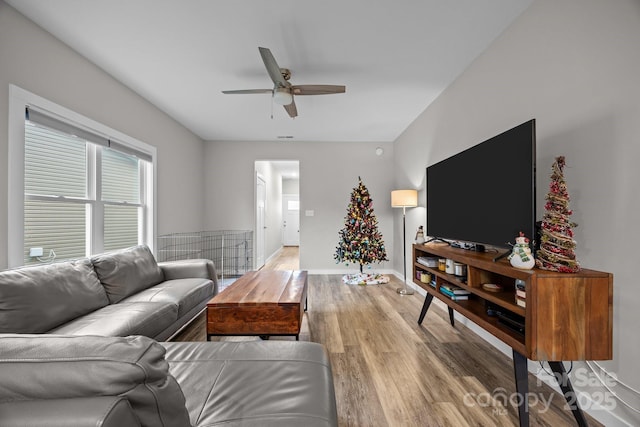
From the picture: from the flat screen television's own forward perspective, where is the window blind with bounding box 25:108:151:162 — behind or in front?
in front

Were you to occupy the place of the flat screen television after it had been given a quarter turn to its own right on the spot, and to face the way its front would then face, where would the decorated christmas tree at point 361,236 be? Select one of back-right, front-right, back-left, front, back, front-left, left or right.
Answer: front

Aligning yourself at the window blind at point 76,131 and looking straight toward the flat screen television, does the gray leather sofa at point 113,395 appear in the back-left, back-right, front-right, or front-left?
front-right

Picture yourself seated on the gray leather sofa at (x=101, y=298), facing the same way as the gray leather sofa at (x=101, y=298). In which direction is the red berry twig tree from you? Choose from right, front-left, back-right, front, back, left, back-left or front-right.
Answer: front

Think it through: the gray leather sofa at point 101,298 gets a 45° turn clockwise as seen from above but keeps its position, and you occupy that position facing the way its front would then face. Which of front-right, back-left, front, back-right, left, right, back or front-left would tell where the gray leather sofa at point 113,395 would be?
front

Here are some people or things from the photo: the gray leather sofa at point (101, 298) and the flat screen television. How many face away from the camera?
0

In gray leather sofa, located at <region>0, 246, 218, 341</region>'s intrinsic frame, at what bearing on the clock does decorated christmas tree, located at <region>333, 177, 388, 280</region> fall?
The decorated christmas tree is roughly at 10 o'clock from the gray leather sofa.

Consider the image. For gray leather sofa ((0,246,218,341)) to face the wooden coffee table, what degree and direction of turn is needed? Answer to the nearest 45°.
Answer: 0° — it already faces it

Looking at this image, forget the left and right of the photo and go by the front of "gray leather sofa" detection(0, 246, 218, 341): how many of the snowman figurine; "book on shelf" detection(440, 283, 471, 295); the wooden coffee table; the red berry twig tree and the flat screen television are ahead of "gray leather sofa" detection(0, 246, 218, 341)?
5

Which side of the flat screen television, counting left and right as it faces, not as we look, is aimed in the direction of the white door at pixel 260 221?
right

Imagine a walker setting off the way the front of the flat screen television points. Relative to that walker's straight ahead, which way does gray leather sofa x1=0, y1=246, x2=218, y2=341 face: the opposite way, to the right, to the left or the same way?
the opposite way

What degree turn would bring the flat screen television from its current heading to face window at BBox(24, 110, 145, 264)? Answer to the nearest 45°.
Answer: approximately 45° to its right

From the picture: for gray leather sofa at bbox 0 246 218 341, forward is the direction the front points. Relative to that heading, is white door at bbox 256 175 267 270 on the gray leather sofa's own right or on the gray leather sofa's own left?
on the gray leather sofa's own left

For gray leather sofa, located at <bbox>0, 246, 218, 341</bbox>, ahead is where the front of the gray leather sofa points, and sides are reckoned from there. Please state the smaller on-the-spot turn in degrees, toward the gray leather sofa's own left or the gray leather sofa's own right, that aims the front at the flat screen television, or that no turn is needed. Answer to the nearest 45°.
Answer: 0° — it already faces it

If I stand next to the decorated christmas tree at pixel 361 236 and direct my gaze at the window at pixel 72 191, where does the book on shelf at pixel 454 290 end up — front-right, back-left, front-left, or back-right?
front-left

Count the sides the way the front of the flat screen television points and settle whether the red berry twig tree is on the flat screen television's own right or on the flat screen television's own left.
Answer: on the flat screen television's own left

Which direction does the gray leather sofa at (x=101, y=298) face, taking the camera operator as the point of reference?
facing the viewer and to the right of the viewer

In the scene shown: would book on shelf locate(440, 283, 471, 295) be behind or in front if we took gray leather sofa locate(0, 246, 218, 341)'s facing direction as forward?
in front

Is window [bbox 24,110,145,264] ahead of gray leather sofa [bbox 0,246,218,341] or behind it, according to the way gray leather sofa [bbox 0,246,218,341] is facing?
behind
